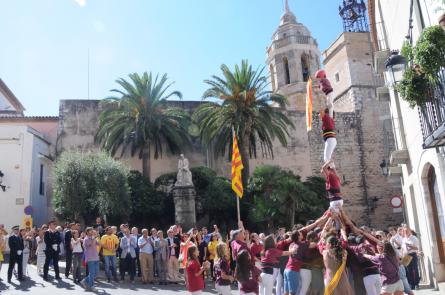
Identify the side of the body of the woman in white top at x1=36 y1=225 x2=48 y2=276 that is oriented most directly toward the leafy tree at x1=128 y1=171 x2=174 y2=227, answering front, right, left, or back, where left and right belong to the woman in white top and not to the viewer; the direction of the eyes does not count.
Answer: left

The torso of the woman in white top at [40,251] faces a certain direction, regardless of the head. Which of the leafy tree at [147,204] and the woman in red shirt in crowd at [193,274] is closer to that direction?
the woman in red shirt in crowd

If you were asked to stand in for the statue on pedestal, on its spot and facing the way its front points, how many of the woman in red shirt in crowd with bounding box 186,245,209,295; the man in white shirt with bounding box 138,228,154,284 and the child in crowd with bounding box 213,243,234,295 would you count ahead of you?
3

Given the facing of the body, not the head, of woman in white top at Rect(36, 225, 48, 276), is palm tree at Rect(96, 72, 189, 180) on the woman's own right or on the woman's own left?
on the woman's own left

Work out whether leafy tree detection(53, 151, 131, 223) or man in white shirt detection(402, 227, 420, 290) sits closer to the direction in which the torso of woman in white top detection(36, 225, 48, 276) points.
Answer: the man in white shirt

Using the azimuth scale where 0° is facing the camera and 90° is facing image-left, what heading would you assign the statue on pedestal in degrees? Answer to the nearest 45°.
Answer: approximately 0°

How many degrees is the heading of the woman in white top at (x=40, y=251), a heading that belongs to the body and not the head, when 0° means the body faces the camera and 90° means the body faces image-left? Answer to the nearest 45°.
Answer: approximately 315°
